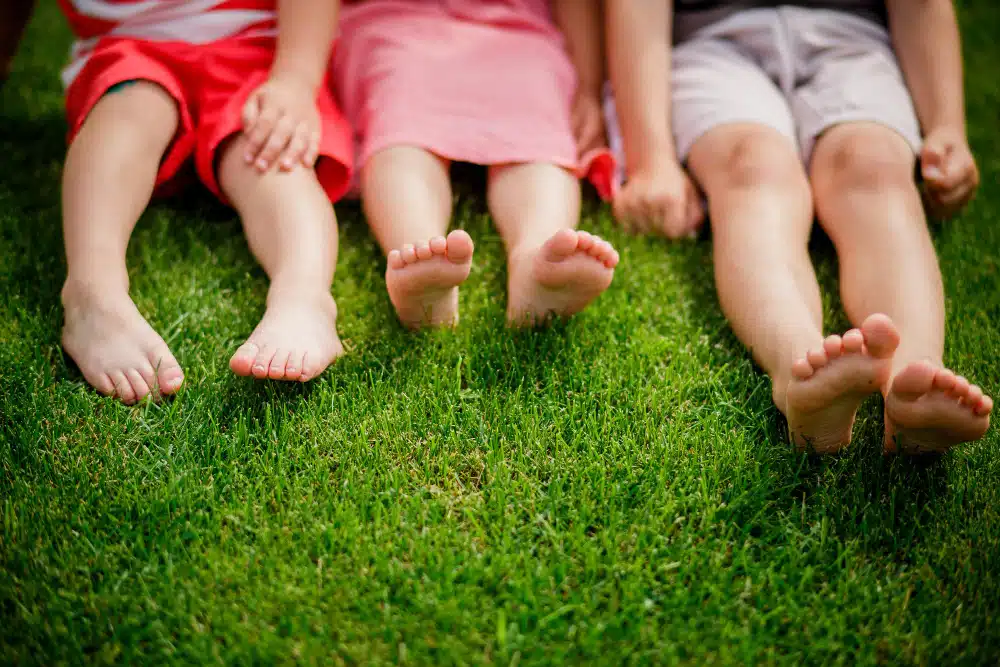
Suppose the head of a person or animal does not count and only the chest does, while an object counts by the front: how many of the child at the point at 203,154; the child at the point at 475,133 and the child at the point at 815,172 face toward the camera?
3

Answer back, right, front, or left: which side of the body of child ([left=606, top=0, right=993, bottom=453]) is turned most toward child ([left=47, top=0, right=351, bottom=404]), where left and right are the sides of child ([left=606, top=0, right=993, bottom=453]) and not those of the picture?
right

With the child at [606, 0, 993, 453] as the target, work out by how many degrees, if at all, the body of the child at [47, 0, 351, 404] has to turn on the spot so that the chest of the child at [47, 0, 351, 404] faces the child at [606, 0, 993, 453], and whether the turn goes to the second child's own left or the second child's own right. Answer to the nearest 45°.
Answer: approximately 90° to the second child's own left

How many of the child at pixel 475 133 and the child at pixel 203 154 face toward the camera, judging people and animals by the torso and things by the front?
2

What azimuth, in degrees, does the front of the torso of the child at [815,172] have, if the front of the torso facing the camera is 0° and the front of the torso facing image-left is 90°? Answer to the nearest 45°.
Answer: approximately 0°
